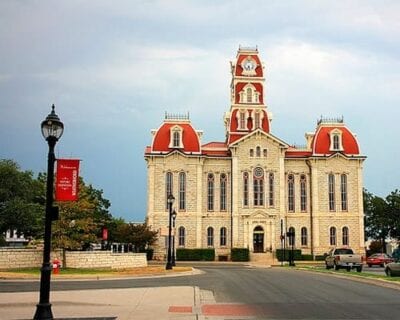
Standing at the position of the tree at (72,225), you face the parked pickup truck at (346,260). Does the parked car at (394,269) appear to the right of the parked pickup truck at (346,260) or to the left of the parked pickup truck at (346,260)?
right

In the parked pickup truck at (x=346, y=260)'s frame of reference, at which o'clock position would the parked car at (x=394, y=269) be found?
the parked car at (x=394, y=269) is roughly at 5 o'clock from the parked pickup truck at (x=346, y=260).

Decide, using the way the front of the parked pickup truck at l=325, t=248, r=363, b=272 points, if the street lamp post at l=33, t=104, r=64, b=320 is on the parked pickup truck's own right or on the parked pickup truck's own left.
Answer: on the parked pickup truck's own left

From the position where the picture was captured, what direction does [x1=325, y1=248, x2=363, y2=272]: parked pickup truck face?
facing away from the viewer and to the left of the viewer

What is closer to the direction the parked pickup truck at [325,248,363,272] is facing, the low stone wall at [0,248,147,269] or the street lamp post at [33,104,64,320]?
the low stone wall

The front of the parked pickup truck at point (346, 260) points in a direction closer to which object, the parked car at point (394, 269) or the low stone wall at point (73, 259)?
the low stone wall
